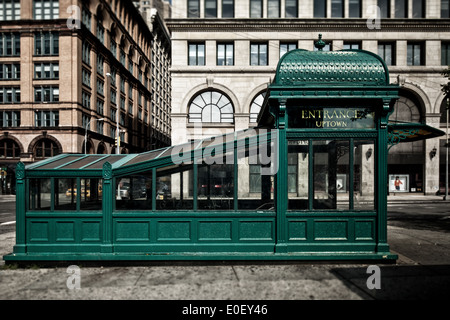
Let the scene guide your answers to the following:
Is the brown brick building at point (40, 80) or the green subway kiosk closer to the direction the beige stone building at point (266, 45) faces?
the green subway kiosk

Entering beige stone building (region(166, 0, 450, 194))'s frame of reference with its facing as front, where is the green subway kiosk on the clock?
The green subway kiosk is roughly at 12 o'clock from the beige stone building.

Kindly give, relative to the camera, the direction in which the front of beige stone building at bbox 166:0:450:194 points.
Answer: facing the viewer
